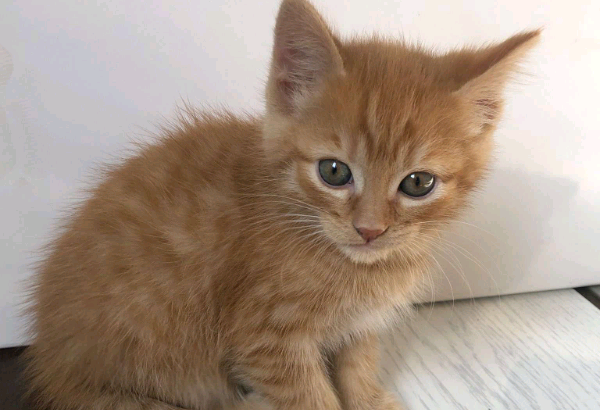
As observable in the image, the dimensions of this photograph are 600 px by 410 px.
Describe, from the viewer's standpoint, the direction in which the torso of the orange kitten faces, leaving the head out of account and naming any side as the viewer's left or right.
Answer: facing the viewer and to the right of the viewer
